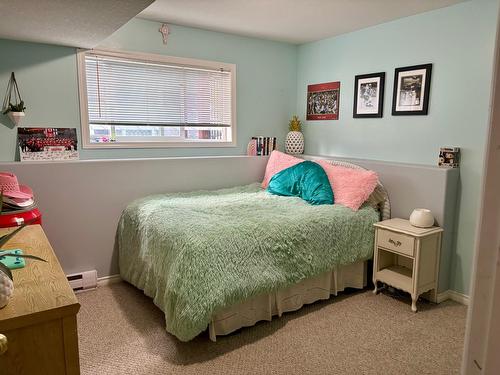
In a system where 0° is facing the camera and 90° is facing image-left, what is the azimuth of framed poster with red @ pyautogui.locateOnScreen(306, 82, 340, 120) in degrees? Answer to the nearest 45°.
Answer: approximately 45°

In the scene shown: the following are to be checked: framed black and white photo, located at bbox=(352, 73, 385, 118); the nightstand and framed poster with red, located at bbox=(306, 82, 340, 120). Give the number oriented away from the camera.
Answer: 0

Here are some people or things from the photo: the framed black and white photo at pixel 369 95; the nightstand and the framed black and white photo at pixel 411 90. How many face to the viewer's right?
0

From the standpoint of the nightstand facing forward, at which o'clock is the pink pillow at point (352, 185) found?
The pink pillow is roughly at 2 o'clock from the nightstand.

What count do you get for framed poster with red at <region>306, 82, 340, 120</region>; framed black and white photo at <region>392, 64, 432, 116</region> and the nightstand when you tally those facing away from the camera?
0

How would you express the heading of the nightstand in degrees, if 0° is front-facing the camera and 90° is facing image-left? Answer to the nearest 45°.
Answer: approximately 45°

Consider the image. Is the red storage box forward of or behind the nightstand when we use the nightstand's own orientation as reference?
forward

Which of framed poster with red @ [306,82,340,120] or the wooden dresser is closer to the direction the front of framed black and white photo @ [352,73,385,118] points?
the wooden dresser

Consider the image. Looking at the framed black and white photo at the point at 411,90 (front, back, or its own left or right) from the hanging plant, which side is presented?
front

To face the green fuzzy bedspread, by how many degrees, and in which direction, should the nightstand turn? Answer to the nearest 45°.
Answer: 0° — it already faces it
